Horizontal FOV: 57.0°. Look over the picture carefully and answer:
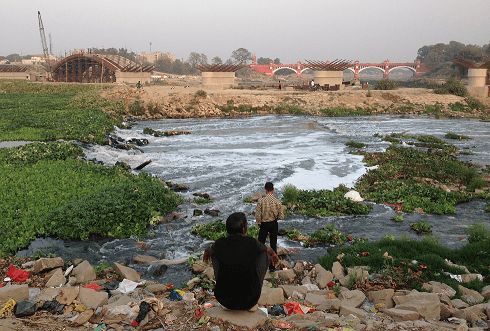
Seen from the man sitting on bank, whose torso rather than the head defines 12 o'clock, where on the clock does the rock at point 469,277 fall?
The rock is roughly at 2 o'clock from the man sitting on bank.

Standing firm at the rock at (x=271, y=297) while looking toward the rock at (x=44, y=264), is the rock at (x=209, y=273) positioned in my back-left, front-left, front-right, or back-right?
front-right

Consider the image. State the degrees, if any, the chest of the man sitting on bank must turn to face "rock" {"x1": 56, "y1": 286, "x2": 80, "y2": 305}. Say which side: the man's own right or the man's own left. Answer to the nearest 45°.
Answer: approximately 45° to the man's own left

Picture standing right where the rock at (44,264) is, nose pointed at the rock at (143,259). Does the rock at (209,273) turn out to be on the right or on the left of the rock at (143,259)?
right

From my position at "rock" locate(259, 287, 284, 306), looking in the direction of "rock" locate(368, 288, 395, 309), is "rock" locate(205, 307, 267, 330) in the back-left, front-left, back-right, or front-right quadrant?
back-right

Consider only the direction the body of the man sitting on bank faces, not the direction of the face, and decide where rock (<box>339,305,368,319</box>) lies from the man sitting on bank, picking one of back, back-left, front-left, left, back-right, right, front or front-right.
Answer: front-right

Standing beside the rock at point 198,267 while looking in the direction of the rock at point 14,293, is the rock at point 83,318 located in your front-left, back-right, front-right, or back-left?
front-left

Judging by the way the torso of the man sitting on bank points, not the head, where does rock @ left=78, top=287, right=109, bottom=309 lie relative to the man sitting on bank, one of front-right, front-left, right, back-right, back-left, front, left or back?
front-left

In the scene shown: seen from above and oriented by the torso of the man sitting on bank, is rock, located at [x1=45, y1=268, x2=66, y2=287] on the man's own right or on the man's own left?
on the man's own left

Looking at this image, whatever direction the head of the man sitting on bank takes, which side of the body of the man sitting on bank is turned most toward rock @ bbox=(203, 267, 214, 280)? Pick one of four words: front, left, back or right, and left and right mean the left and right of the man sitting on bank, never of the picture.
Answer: front

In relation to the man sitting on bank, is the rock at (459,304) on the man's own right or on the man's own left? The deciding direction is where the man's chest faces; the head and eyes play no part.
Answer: on the man's own right

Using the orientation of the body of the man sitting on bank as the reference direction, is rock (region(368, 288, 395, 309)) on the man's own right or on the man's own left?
on the man's own right

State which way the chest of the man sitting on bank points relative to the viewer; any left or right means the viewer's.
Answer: facing away from the viewer
